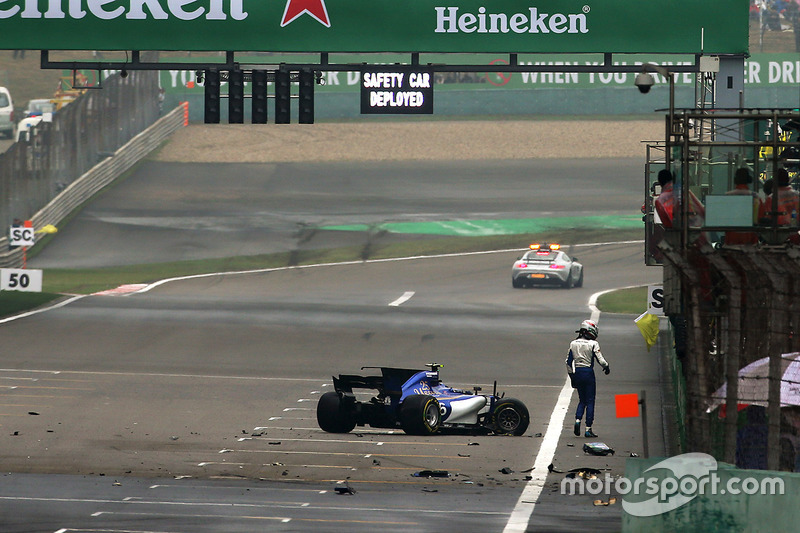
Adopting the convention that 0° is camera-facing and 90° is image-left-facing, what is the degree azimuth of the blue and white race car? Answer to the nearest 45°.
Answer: approximately 225°

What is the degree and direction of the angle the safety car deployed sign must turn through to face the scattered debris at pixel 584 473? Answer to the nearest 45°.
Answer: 0° — it already faces it

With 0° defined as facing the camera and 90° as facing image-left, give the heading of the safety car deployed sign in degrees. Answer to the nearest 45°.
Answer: approximately 0°

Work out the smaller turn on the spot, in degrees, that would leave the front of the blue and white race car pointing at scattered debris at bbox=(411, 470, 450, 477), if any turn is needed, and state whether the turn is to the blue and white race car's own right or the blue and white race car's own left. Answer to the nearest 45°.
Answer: approximately 135° to the blue and white race car's own right

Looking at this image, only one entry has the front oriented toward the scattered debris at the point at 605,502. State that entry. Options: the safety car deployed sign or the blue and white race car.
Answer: the safety car deployed sign
